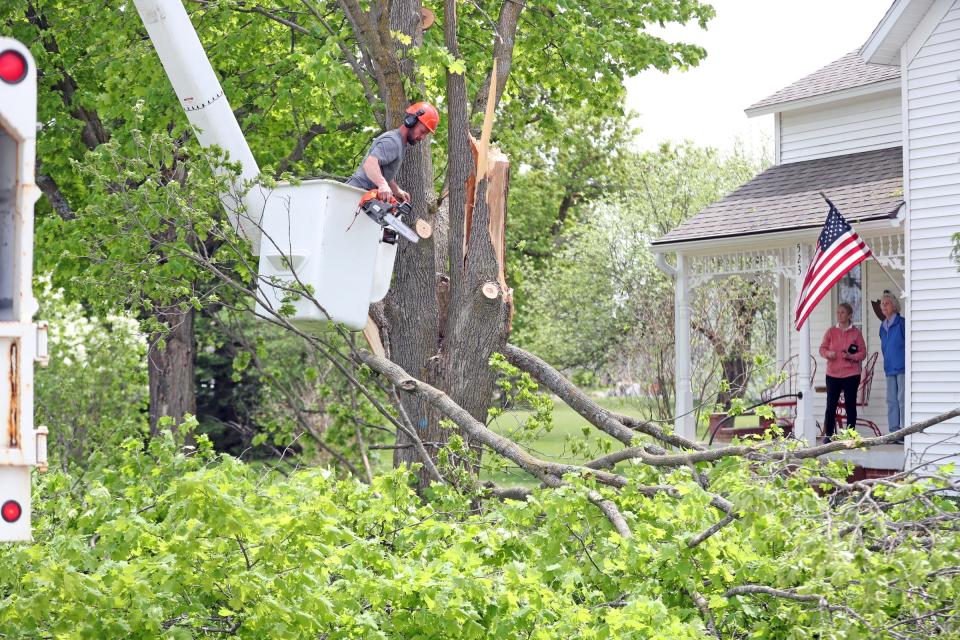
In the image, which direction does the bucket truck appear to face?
away from the camera

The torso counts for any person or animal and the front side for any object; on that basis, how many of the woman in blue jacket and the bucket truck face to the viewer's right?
0

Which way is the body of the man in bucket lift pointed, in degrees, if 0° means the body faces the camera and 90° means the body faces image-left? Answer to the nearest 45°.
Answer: approximately 270°

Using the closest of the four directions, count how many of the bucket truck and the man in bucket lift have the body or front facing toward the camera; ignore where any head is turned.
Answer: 0

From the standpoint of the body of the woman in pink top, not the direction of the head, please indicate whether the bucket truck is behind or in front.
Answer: in front

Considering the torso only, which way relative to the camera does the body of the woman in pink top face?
toward the camera

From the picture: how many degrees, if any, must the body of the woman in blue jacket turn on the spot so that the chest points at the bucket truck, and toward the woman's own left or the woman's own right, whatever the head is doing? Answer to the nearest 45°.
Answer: approximately 45° to the woman's own left

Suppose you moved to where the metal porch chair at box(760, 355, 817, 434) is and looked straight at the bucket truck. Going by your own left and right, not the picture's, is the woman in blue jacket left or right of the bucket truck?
left

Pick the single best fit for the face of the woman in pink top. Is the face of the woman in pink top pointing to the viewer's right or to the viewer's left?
to the viewer's left

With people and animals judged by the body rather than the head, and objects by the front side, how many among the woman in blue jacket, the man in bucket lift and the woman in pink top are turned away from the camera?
0

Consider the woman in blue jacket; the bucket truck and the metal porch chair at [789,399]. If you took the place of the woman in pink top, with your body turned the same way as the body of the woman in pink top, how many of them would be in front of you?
1

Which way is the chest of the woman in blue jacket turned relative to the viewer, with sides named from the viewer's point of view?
facing the viewer and to the left of the viewer

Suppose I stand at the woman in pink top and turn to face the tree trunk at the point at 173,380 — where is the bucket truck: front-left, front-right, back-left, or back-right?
front-left
